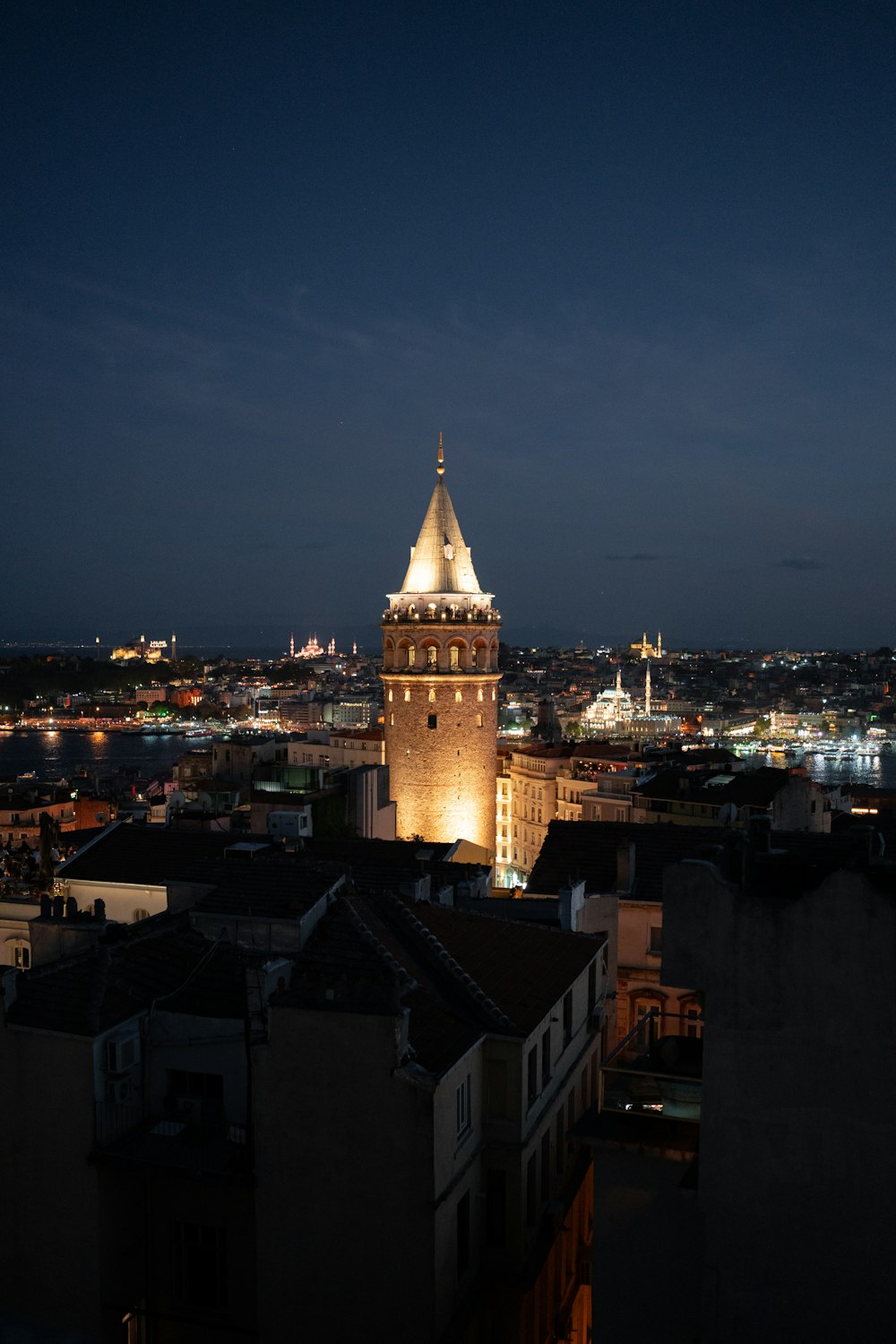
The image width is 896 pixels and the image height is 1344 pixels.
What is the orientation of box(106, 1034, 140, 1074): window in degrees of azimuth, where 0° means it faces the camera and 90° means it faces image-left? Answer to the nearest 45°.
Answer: approximately 315°
